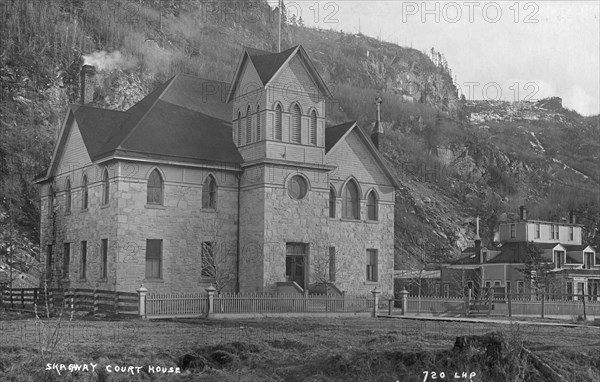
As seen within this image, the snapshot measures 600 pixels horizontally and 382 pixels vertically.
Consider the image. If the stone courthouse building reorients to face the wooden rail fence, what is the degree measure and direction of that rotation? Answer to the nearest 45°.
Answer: approximately 90° to its right

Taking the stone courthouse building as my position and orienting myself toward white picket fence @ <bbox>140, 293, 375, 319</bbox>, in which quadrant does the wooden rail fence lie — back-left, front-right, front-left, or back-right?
front-right

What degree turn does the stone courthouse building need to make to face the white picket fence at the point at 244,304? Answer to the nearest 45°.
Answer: approximately 45° to its right

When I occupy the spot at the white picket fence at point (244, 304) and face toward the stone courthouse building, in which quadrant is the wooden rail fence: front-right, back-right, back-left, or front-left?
front-left

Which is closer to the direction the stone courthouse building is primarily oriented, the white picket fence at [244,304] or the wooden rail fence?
the white picket fence

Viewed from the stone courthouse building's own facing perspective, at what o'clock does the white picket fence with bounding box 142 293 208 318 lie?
The white picket fence is roughly at 2 o'clock from the stone courthouse building.

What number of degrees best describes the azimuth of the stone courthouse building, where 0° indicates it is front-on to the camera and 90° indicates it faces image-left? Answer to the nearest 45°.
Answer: approximately 315°
